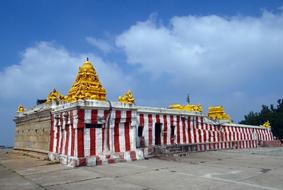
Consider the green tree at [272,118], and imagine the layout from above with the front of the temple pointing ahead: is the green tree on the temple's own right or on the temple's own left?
on the temple's own left
